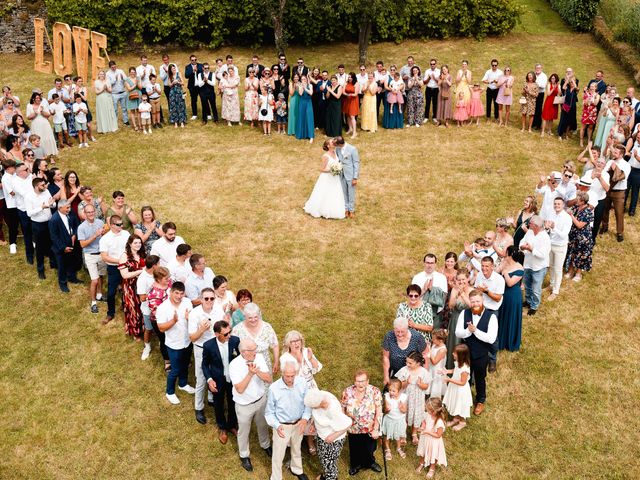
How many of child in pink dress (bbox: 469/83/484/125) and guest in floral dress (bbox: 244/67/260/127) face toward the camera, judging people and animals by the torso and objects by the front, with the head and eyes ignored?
2

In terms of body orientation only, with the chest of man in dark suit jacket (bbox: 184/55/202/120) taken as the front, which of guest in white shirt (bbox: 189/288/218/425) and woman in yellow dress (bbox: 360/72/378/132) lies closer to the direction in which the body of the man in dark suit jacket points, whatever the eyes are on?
the guest in white shirt

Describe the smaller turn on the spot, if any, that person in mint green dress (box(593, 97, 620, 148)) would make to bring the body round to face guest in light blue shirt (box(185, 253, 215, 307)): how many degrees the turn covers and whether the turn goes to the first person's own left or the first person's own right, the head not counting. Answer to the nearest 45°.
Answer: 0° — they already face them

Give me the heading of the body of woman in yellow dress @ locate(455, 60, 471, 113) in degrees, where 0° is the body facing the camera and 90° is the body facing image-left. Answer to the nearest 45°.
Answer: approximately 0°

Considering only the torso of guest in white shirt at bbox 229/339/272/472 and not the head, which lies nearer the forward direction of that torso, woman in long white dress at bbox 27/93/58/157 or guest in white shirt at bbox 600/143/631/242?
the guest in white shirt

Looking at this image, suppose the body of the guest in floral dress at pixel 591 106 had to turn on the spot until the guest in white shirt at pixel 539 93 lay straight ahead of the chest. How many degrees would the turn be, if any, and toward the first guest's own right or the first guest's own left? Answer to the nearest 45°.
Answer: approximately 90° to the first guest's own right

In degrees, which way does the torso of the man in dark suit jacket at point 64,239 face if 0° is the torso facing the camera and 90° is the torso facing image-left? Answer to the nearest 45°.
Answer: approximately 315°

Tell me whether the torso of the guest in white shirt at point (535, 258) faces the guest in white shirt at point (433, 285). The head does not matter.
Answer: yes
